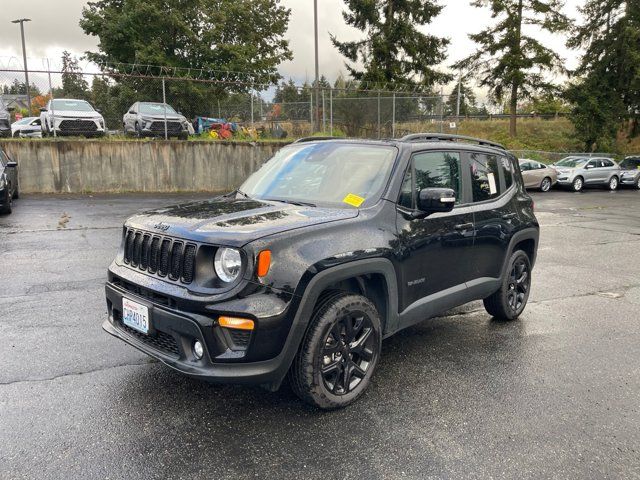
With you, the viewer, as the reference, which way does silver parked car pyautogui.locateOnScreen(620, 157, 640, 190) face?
facing the viewer and to the left of the viewer

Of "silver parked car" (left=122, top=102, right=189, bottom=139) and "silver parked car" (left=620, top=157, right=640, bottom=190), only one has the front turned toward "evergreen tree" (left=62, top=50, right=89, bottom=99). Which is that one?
"silver parked car" (left=620, top=157, right=640, bottom=190)

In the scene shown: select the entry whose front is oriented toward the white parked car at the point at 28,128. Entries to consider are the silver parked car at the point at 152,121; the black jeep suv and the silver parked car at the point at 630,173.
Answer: the silver parked car at the point at 630,173

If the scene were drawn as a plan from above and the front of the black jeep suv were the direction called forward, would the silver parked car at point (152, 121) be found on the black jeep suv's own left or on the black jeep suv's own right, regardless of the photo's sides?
on the black jeep suv's own right

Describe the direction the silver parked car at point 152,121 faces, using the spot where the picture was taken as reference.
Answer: facing the viewer and to the right of the viewer

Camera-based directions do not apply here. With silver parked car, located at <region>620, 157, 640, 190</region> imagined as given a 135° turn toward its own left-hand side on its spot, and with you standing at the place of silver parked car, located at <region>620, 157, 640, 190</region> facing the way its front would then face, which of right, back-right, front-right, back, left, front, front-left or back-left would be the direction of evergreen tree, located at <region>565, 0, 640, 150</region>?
left

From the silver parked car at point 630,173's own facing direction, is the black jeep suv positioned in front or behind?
in front

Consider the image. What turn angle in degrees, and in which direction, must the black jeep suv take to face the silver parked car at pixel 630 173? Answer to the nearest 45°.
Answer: approximately 180°

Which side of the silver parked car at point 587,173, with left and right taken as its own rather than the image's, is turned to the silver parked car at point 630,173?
back

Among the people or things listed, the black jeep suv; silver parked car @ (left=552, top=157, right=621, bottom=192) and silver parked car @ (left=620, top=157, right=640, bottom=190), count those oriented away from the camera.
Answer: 0

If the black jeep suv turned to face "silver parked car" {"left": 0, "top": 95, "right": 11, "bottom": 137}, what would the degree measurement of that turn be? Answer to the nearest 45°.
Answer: approximately 90° to its right

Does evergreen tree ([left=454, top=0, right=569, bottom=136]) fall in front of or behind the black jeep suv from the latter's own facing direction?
behind
